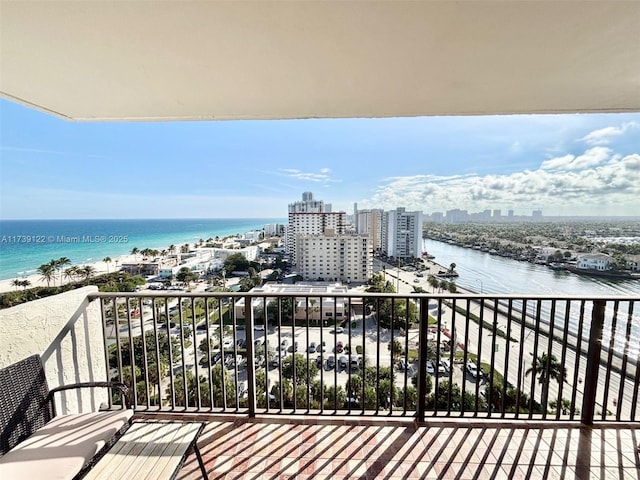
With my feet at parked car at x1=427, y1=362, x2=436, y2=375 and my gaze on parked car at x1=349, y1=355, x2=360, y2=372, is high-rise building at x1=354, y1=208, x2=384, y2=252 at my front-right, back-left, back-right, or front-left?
front-right

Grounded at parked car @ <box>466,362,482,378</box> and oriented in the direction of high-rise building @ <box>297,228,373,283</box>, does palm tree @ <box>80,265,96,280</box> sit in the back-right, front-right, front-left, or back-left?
front-left

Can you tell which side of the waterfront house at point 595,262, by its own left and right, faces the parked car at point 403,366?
front

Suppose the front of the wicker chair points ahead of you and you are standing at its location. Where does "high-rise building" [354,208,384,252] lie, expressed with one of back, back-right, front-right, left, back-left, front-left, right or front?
front-left

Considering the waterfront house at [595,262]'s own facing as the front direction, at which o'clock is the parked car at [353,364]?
The parked car is roughly at 12 o'clock from the waterfront house.

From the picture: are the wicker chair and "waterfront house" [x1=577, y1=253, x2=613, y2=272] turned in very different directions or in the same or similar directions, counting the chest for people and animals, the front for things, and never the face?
very different directions

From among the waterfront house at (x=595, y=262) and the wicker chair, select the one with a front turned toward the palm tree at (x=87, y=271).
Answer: the waterfront house

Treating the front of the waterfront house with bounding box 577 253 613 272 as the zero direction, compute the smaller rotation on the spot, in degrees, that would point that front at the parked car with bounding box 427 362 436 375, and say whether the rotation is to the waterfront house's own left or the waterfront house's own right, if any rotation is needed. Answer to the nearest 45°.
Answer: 0° — it already faces it

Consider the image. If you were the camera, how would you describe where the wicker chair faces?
facing the viewer and to the right of the viewer

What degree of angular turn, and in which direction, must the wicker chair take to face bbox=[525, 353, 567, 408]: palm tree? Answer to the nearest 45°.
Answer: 0° — it already faces it

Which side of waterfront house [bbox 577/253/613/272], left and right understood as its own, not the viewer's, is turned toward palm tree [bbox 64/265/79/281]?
front

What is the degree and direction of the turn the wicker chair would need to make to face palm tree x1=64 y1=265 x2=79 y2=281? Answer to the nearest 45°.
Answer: approximately 135° to its left

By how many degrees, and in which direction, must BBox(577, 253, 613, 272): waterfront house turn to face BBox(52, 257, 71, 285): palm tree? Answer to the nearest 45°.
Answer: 0° — it already faces it

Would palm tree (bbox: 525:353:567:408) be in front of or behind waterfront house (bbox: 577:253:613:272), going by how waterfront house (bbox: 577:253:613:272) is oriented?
in front

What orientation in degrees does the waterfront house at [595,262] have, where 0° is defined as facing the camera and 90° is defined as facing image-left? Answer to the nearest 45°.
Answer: approximately 45°

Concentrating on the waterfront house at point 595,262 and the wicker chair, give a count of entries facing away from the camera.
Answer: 0

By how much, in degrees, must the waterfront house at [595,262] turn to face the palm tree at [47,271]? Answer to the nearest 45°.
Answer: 0° — it already faces it

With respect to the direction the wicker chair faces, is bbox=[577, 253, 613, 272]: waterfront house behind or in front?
in front

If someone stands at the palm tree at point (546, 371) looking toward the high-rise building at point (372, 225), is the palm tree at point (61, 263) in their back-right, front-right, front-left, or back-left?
front-left

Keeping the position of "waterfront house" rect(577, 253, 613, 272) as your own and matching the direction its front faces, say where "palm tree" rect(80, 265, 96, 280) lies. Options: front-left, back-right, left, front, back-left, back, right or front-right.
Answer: front
